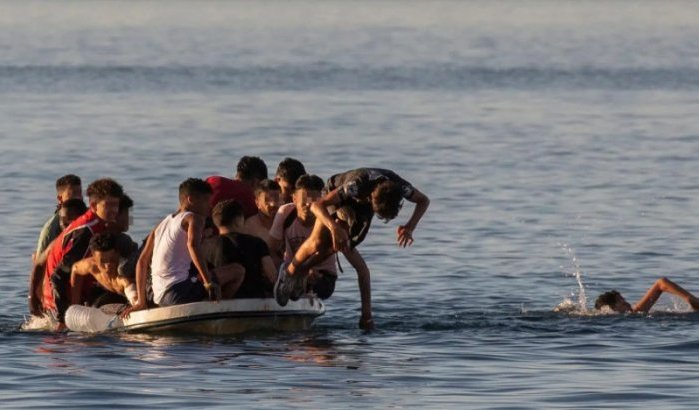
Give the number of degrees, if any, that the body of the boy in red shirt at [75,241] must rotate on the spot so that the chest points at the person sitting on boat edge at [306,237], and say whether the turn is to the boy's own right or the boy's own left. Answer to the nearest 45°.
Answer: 0° — they already face them

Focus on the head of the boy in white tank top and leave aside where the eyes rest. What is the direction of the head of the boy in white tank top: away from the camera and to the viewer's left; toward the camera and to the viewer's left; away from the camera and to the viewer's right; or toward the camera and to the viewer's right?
away from the camera and to the viewer's right

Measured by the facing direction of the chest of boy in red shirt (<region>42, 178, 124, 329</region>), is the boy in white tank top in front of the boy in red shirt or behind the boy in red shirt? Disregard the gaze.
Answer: in front

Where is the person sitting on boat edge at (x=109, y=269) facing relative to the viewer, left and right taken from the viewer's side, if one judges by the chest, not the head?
facing the viewer

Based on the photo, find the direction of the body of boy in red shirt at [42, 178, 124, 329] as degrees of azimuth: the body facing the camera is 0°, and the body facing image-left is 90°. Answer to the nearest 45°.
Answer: approximately 270°
